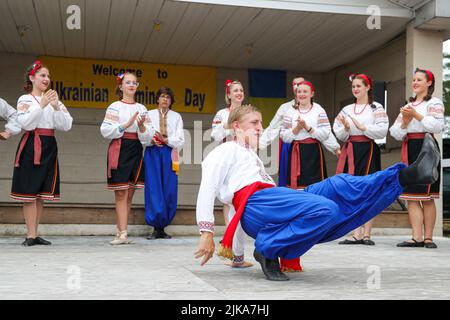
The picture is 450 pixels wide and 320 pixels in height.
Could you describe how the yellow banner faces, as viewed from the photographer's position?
facing the viewer

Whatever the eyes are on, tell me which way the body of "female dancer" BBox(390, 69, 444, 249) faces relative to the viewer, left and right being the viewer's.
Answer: facing the viewer and to the left of the viewer

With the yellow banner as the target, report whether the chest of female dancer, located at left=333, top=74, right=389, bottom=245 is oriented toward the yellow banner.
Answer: no

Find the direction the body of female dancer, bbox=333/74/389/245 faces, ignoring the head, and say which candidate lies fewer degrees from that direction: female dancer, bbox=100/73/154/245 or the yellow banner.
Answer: the female dancer

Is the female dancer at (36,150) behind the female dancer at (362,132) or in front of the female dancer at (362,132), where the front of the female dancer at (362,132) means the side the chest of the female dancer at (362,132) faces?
in front

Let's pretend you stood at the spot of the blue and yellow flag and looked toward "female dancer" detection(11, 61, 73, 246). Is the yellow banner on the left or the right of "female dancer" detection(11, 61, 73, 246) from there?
right

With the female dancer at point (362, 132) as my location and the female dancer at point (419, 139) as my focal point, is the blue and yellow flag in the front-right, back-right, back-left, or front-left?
back-left

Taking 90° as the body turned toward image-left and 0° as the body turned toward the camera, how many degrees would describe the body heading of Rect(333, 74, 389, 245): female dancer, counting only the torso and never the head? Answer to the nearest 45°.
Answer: approximately 45°

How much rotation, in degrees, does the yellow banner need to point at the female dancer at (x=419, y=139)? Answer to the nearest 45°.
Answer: approximately 45° to its left

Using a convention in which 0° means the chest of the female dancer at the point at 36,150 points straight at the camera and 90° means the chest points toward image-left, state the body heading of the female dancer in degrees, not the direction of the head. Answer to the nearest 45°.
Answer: approximately 315°

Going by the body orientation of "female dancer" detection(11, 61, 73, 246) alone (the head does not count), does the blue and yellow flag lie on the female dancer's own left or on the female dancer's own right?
on the female dancer's own left

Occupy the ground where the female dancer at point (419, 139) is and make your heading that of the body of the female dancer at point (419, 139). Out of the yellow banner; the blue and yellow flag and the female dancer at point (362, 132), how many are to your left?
0

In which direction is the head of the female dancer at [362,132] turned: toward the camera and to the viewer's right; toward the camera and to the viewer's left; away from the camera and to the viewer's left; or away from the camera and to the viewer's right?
toward the camera and to the viewer's left

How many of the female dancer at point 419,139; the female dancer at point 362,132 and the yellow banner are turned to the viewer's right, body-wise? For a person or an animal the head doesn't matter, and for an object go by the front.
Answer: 0

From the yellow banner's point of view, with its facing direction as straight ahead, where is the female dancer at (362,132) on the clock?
The female dancer is roughly at 11 o'clock from the yellow banner.

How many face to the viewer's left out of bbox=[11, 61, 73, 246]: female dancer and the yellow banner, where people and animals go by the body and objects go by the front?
0

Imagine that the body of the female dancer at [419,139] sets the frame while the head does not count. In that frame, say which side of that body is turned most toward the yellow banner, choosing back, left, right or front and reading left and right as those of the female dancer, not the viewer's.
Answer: right

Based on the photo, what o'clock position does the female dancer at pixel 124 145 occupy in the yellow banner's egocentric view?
The female dancer is roughly at 12 o'clock from the yellow banner.

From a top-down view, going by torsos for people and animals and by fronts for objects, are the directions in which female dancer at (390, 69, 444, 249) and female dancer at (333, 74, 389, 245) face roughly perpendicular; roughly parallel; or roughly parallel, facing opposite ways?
roughly parallel
